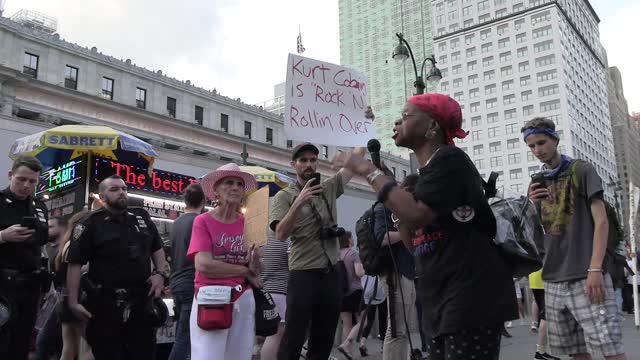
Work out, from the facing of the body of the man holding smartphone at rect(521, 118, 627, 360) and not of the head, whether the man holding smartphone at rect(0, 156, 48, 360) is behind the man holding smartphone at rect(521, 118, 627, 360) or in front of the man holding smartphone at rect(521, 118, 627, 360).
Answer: in front

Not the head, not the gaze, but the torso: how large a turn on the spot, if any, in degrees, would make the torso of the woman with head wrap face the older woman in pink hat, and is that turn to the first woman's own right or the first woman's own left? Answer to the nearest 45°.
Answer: approximately 45° to the first woman's own right

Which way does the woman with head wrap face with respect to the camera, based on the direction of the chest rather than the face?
to the viewer's left

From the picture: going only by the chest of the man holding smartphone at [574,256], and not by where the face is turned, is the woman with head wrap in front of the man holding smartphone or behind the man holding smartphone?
in front

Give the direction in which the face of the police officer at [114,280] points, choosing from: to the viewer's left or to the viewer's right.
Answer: to the viewer's right

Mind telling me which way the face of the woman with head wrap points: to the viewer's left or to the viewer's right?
to the viewer's left

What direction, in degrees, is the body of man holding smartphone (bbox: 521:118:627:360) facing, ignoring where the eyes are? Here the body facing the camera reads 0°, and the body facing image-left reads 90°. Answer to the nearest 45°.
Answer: approximately 45°

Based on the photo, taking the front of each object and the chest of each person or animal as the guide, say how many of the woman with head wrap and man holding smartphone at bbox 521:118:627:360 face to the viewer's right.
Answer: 0

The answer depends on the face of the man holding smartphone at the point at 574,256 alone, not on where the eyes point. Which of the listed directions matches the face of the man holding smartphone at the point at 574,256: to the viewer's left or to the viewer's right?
to the viewer's left
